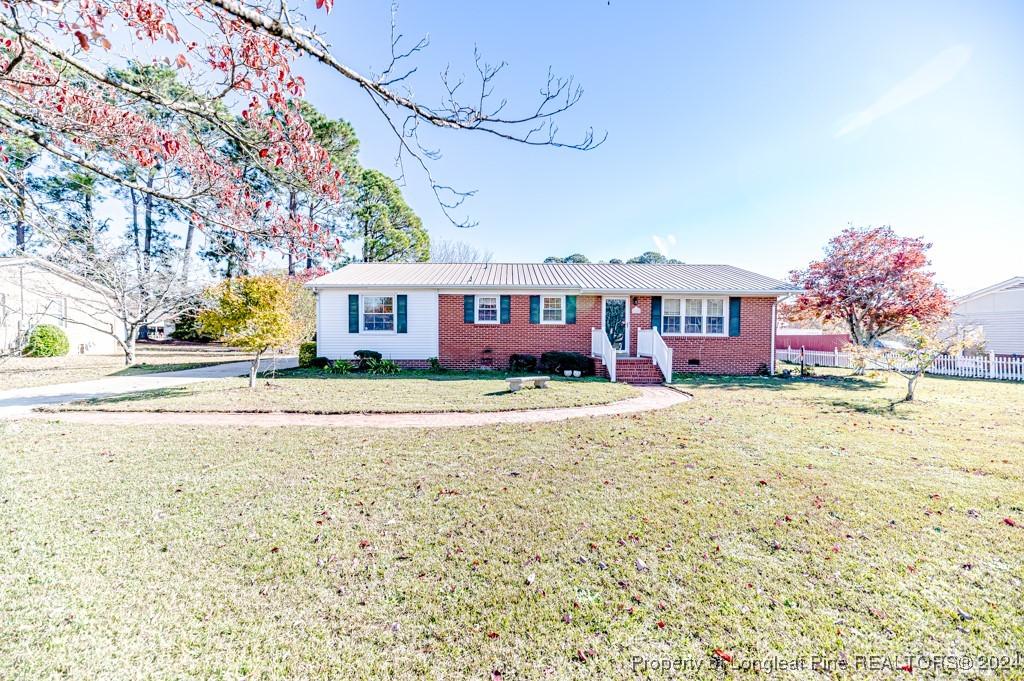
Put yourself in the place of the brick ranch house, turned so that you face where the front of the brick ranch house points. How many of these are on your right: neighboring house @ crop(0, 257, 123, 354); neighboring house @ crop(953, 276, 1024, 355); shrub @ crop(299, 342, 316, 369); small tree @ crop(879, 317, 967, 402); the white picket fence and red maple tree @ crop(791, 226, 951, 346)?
2

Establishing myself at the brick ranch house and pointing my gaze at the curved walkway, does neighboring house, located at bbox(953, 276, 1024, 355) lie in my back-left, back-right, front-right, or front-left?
back-left

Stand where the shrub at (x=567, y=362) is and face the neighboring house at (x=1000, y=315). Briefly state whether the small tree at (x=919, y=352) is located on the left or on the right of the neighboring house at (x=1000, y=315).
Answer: right

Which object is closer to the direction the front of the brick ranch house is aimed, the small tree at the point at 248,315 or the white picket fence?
the small tree

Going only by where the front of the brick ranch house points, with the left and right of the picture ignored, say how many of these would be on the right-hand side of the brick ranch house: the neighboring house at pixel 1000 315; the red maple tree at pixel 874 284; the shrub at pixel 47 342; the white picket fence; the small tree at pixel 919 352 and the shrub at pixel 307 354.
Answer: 2

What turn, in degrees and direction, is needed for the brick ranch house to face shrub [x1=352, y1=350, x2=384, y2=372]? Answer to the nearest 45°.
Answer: approximately 90° to its right

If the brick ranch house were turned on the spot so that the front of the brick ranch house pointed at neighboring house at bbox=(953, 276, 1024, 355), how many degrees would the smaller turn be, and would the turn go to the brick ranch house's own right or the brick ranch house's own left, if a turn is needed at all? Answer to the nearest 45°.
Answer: approximately 90° to the brick ranch house's own left

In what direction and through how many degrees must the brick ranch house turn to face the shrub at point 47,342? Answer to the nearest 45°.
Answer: approximately 90° to its right

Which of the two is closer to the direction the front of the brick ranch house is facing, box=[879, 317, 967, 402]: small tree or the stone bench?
the stone bench

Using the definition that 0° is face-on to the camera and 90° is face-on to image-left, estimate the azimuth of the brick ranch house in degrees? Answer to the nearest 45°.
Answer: approximately 0°

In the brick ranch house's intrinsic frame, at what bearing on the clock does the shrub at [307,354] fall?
The shrub is roughly at 3 o'clock from the brick ranch house.

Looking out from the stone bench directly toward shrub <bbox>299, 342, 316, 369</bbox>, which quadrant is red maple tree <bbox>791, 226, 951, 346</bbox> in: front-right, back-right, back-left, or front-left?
back-right

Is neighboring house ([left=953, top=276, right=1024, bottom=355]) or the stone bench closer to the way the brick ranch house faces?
the stone bench
